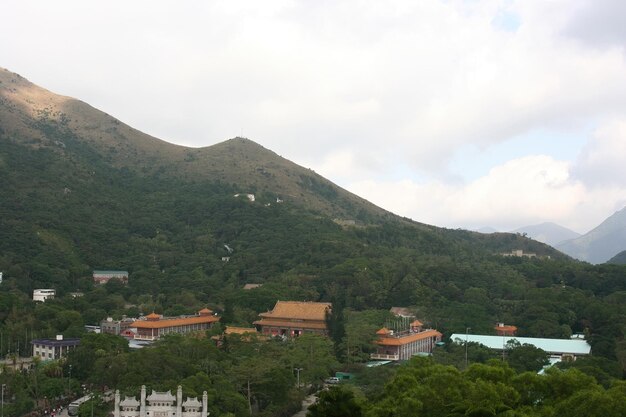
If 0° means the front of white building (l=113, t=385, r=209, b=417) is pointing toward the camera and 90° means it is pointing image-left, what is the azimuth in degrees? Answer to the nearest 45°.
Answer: approximately 0°
